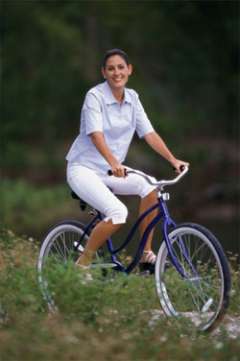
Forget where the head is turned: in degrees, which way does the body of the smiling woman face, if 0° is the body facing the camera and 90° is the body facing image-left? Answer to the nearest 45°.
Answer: approximately 315°

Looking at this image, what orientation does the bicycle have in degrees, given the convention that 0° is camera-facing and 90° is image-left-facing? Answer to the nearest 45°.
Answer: approximately 315°
